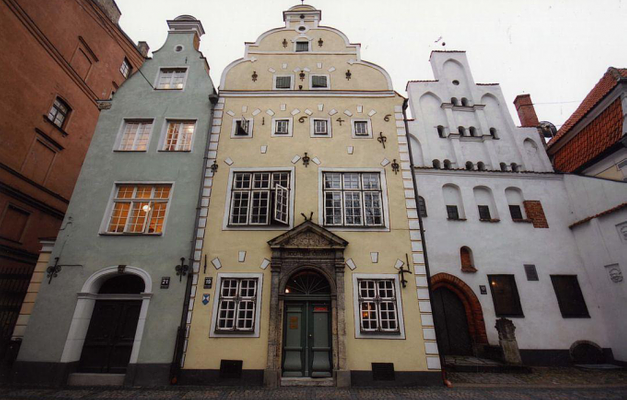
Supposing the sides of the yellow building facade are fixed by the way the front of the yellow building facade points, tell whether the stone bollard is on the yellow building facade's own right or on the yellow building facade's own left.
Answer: on the yellow building facade's own left

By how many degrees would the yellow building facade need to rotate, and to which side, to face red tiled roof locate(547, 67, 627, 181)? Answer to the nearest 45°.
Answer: approximately 90° to its left

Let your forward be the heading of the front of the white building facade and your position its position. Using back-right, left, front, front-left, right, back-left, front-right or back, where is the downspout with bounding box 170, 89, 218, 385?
front-right

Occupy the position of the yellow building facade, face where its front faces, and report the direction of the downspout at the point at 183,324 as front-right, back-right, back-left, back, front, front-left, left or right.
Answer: right

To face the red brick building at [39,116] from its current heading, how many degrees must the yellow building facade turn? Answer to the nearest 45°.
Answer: approximately 90° to its right

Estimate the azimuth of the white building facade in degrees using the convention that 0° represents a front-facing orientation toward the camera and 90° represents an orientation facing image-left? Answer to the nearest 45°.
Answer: approximately 0°
